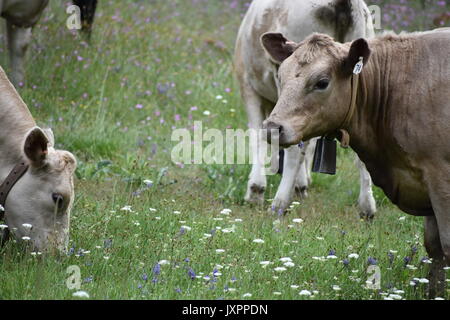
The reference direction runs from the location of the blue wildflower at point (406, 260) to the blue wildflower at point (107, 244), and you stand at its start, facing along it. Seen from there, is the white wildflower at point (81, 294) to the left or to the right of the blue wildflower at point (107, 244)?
left

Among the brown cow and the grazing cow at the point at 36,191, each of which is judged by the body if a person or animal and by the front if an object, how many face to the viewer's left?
1

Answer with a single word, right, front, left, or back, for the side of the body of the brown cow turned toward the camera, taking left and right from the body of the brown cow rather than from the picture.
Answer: left

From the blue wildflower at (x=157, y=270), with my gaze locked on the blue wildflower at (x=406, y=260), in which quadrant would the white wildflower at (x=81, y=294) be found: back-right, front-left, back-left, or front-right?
back-right

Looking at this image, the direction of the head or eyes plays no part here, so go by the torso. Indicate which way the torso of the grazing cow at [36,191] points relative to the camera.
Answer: to the viewer's right

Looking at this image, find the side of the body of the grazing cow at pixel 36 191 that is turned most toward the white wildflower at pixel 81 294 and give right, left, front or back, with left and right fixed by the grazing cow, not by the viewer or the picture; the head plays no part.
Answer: right

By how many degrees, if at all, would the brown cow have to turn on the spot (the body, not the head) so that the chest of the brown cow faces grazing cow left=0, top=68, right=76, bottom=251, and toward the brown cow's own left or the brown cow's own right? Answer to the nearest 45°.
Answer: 0° — it already faces it

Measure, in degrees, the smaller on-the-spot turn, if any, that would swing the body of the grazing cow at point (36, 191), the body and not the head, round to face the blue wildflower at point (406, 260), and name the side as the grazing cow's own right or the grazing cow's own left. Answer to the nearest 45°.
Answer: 0° — it already faces it

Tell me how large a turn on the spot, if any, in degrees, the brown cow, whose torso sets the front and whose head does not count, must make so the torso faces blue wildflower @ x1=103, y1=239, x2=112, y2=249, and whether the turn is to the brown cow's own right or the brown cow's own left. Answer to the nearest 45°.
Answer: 0° — it already faces it

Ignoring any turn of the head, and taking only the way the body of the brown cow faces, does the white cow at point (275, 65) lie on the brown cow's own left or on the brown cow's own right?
on the brown cow's own right

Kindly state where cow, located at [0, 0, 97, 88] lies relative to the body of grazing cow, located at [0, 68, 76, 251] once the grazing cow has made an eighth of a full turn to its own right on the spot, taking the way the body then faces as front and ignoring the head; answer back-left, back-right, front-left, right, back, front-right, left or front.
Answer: back-left
